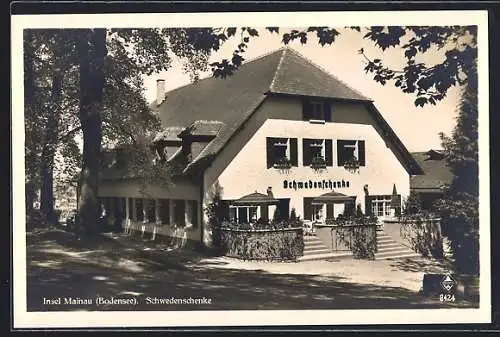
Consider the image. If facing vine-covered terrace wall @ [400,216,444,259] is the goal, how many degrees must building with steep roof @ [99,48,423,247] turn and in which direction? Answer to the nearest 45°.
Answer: approximately 45° to its left

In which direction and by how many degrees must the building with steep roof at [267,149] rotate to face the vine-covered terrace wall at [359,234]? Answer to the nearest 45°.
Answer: approximately 45° to its left
